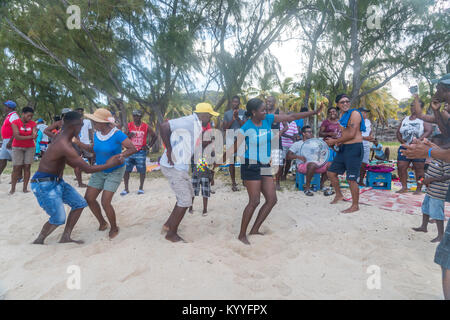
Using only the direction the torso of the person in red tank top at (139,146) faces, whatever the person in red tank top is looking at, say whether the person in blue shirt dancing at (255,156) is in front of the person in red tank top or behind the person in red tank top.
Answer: in front

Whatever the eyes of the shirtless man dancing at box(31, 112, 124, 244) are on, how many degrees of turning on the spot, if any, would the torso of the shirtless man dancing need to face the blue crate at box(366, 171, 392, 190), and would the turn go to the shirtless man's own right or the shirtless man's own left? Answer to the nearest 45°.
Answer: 0° — they already face it

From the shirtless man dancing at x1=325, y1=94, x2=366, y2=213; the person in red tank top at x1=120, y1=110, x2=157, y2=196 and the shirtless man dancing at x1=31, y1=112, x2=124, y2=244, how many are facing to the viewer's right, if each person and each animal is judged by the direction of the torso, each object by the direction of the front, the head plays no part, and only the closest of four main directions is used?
1

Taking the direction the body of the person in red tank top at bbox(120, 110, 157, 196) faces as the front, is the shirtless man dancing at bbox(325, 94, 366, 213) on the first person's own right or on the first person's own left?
on the first person's own left

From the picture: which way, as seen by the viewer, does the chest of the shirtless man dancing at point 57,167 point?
to the viewer's right

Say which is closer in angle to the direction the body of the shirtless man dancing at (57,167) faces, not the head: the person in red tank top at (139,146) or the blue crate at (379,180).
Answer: the blue crate

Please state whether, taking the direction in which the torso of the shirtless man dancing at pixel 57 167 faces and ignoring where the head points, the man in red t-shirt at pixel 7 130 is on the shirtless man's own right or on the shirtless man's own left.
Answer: on the shirtless man's own left

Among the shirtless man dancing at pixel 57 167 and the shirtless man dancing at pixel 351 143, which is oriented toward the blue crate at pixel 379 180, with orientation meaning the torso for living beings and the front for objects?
the shirtless man dancing at pixel 57 167

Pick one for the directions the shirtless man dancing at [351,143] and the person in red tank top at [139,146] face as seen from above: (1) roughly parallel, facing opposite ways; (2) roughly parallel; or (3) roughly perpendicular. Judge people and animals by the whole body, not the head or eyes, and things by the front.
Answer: roughly perpendicular

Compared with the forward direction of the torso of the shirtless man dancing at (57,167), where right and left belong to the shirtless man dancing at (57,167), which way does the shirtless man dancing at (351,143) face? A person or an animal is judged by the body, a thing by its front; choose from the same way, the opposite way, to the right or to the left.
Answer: the opposite way

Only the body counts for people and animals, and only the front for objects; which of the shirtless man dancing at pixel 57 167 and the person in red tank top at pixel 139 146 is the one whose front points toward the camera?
the person in red tank top

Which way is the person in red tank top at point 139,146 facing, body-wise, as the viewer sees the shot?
toward the camera
